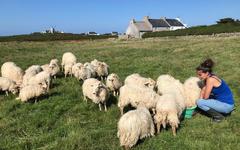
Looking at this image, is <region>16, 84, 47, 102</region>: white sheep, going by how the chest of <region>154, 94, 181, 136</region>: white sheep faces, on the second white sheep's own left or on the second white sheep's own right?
on the second white sheep's own left

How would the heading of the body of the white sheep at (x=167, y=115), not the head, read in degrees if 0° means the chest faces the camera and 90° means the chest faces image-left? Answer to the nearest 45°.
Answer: approximately 180°

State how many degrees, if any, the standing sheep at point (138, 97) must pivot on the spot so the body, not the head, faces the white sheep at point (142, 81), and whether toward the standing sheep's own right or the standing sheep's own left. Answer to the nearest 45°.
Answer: approximately 90° to the standing sheep's own left

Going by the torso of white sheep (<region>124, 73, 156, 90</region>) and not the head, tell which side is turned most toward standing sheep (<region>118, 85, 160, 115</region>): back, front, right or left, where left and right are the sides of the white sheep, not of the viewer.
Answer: right

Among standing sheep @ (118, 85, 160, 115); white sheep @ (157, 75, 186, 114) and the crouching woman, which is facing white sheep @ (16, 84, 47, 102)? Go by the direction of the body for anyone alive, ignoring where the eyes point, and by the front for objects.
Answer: the crouching woman

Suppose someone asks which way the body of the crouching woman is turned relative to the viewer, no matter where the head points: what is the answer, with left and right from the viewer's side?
facing to the left of the viewer

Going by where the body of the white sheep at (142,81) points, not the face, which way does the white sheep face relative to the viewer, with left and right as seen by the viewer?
facing to the right of the viewer

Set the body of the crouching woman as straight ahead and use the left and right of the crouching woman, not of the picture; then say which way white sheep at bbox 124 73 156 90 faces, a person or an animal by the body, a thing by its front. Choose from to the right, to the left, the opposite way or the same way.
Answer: the opposite way
